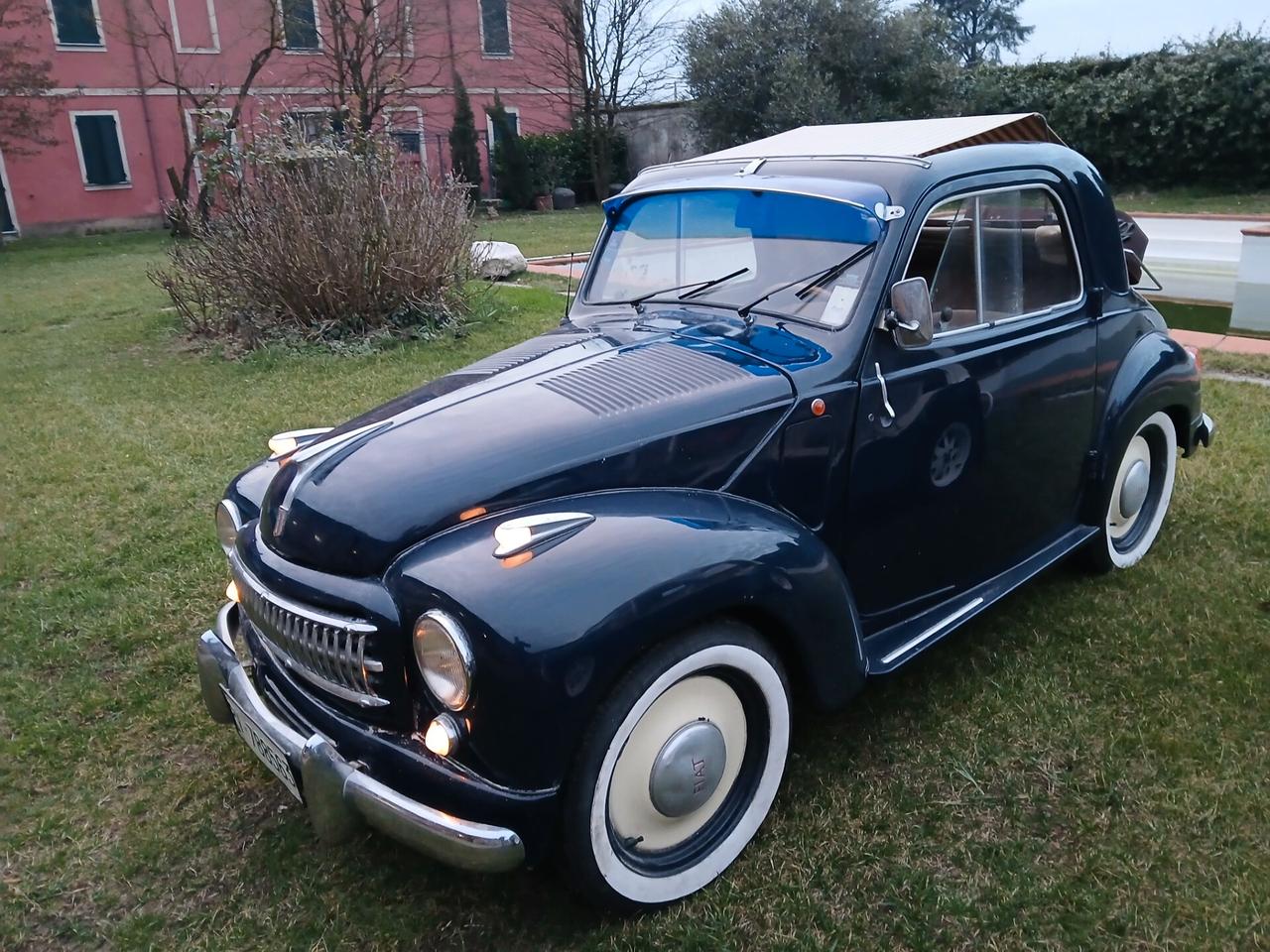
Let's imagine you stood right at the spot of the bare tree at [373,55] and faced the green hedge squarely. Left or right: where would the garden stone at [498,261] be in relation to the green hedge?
right

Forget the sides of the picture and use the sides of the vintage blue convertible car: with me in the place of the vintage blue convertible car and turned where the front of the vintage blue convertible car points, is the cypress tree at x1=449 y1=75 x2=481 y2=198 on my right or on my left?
on my right

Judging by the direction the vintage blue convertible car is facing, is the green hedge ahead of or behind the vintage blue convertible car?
behind

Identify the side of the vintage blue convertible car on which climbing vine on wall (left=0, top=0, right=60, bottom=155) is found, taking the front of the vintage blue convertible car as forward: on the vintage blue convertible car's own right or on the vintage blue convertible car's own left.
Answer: on the vintage blue convertible car's own right

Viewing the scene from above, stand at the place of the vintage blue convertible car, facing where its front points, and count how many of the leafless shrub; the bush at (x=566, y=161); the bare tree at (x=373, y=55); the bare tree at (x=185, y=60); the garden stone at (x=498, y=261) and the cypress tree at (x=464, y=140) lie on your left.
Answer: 0

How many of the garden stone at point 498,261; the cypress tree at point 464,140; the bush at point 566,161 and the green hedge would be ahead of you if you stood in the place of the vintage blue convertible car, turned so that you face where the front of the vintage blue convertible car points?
0

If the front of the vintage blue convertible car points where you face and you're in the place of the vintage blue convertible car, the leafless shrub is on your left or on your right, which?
on your right

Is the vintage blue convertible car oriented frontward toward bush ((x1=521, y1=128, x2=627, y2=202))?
no

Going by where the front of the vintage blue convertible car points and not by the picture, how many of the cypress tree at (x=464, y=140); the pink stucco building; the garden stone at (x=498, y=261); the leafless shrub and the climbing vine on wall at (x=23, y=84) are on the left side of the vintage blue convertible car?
0

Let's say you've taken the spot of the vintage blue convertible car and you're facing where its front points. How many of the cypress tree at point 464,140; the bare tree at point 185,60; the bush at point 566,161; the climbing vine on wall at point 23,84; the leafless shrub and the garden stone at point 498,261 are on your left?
0

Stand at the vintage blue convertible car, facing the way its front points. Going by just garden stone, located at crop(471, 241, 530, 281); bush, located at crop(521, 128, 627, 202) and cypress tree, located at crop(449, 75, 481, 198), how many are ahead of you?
0

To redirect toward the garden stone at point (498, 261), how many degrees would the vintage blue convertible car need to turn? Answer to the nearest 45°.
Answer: approximately 135° to its right

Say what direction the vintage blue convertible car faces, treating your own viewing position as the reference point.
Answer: facing the viewer and to the left of the viewer

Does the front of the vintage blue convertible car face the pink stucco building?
no

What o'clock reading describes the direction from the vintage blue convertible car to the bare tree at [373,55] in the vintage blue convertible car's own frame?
The bare tree is roughly at 4 o'clock from the vintage blue convertible car.

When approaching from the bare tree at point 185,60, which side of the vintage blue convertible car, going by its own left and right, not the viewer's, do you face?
right
